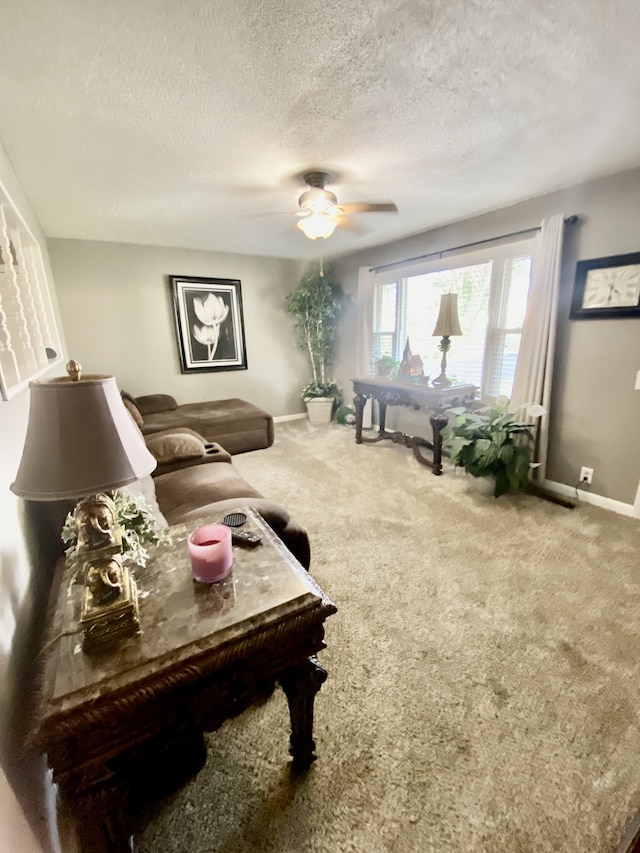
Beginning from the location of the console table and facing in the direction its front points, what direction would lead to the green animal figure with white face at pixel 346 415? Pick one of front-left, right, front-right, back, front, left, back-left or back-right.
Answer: right

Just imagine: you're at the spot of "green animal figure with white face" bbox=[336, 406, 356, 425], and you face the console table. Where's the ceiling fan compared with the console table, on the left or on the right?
right

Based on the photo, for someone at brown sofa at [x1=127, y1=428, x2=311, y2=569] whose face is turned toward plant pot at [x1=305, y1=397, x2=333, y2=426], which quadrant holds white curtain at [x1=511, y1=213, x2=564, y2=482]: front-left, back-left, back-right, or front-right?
front-right

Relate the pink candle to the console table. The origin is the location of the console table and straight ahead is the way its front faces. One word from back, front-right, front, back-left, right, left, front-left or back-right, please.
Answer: front-left

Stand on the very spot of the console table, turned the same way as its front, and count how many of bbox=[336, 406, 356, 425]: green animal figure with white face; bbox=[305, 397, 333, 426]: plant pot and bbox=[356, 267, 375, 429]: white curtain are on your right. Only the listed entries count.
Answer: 3

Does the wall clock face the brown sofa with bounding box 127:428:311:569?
yes

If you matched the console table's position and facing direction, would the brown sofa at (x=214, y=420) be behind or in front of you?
in front

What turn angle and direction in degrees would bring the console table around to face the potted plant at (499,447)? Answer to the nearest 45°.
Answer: approximately 90° to its left

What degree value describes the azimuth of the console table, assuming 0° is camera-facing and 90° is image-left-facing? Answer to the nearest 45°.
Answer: approximately 45°

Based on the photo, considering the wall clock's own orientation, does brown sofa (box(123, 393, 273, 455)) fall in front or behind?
in front

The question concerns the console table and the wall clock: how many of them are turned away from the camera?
0

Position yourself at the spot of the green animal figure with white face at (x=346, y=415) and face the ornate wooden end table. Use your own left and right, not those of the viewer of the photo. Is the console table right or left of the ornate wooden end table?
left

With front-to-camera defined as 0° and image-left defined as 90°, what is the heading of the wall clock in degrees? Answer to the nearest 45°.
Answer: approximately 45°
